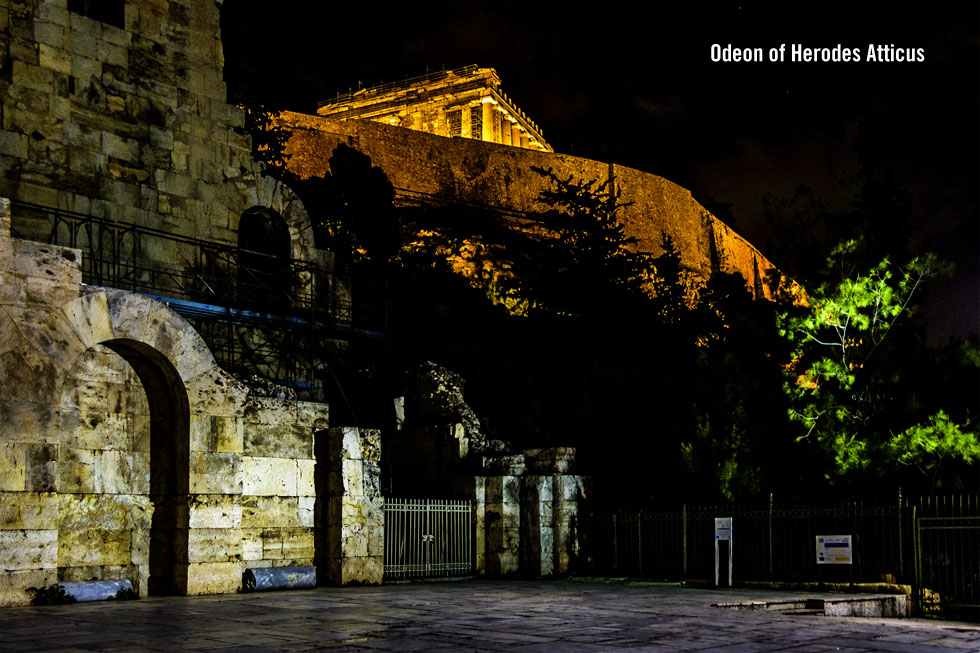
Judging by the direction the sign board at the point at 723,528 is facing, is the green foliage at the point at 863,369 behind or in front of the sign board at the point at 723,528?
behind

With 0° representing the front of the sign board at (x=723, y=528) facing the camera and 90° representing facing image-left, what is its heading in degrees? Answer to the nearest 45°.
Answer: approximately 0°

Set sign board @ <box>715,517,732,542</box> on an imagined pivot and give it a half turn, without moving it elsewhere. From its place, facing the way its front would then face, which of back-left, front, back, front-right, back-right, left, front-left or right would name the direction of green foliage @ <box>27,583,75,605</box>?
back-left

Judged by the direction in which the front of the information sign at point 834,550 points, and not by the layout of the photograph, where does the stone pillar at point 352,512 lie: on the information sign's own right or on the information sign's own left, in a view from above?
on the information sign's own right

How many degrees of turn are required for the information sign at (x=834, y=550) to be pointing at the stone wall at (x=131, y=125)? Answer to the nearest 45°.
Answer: approximately 90° to its right

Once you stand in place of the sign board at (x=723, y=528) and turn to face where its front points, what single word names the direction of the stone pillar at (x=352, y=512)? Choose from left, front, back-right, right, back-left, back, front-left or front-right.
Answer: right

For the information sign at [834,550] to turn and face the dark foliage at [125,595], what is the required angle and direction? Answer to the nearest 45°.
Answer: approximately 90° to its right

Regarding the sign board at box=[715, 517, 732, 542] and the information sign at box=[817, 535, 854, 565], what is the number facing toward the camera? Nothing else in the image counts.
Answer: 2

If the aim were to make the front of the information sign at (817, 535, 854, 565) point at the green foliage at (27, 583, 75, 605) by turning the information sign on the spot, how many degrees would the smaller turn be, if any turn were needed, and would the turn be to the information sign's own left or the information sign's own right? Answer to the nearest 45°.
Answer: approximately 45° to the information sign's own right
